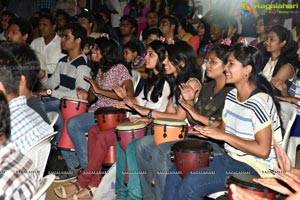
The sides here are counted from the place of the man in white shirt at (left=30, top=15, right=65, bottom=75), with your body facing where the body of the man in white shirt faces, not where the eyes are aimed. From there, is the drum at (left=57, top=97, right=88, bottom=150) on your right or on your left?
on your left

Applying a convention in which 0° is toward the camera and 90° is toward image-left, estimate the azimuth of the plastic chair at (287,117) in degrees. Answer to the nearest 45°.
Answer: approximately 45°

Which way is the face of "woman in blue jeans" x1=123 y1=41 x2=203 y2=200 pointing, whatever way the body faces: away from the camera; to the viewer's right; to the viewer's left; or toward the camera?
to the viewer's left

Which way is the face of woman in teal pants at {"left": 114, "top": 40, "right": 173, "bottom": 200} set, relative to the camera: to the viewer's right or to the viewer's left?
to the viewer's left

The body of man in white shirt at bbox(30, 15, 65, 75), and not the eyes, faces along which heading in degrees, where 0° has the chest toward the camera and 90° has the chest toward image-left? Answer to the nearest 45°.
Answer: approximately 45°

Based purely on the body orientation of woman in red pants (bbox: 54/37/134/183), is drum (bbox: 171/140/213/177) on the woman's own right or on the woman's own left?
on the woman's own left

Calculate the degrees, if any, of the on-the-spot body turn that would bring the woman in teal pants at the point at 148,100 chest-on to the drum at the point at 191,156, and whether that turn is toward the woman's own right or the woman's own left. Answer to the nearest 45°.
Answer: approximately 90° to the woman's own left
